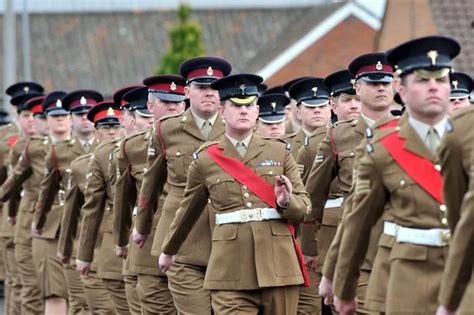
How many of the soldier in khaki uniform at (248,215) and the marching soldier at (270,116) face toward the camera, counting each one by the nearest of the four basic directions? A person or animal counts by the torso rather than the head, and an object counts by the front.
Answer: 2

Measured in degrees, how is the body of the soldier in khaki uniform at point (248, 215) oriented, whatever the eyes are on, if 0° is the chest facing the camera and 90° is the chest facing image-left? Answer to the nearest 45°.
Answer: approximately 0°

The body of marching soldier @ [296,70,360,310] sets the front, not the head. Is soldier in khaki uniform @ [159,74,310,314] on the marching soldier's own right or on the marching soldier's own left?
on the marching soldier's own right
